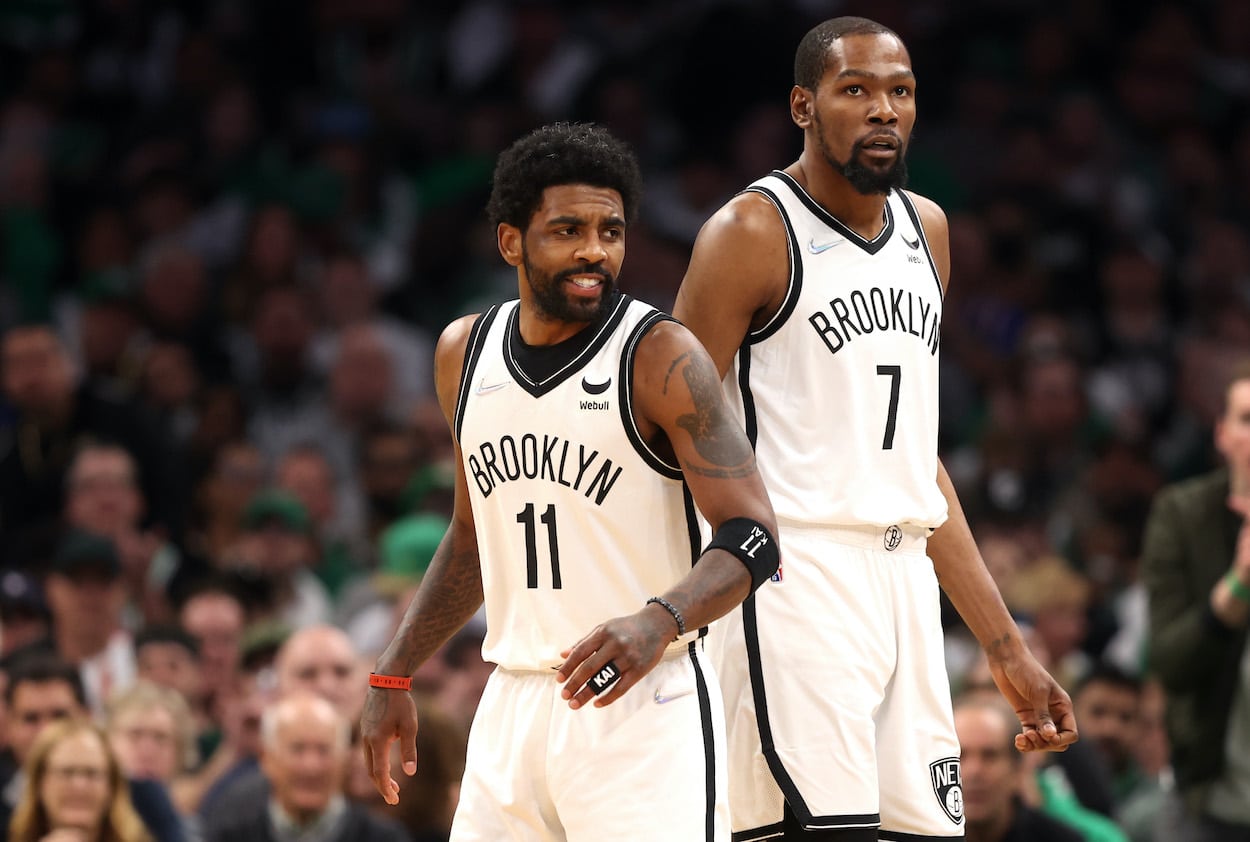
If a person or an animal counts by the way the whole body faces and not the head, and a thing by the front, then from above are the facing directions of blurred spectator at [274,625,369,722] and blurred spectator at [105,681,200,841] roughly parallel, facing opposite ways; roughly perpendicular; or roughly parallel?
roughly parallel

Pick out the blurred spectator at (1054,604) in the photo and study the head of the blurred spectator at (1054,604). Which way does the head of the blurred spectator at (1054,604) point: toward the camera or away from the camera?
toward the camera

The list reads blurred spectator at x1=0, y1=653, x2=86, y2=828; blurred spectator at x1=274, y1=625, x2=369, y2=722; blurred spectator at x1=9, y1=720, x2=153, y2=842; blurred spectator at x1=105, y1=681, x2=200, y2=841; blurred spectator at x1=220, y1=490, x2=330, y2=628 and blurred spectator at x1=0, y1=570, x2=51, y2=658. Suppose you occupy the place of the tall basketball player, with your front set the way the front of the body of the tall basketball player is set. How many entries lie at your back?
6

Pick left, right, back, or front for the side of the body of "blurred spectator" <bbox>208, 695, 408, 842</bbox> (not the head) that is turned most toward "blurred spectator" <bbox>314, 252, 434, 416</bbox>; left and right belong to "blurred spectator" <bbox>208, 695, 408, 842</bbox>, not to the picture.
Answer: back

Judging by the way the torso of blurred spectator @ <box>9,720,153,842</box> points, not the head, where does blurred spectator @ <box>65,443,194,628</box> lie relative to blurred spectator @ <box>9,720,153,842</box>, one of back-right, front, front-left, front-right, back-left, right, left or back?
back

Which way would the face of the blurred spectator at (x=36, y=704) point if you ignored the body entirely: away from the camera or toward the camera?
toward the camera

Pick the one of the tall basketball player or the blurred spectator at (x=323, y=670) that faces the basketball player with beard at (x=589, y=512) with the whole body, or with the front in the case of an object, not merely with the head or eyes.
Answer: the blurred spectator

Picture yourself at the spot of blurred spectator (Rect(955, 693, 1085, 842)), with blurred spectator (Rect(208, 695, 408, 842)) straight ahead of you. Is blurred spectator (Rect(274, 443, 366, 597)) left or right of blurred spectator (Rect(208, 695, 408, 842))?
right

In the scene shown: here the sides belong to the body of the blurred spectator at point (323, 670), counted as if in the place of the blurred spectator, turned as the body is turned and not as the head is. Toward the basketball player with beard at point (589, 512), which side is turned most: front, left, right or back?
front

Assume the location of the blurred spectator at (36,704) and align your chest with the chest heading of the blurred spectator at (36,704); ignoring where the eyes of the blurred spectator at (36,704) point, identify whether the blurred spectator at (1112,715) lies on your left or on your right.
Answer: on your left

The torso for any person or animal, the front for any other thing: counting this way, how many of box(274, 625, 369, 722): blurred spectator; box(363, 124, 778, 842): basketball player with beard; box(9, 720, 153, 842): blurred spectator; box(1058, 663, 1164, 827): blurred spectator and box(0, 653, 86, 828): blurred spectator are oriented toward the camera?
5

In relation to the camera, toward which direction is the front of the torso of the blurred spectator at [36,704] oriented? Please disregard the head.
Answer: toward the camera

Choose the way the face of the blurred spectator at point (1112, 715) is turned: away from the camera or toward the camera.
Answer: toward the camera

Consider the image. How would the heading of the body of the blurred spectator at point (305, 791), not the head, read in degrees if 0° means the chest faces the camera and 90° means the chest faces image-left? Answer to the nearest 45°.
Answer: approximately 0°

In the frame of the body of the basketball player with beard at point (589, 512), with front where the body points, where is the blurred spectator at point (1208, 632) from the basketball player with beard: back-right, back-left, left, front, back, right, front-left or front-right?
back-left

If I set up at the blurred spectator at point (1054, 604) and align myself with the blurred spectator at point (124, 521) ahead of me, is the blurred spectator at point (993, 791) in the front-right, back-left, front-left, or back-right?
front-left

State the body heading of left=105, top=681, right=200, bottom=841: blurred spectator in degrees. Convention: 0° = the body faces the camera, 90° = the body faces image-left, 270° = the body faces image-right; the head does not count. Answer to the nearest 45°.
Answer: approximately 0°

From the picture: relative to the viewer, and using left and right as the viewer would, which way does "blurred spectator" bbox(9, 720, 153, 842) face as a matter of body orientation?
facing the viewer
